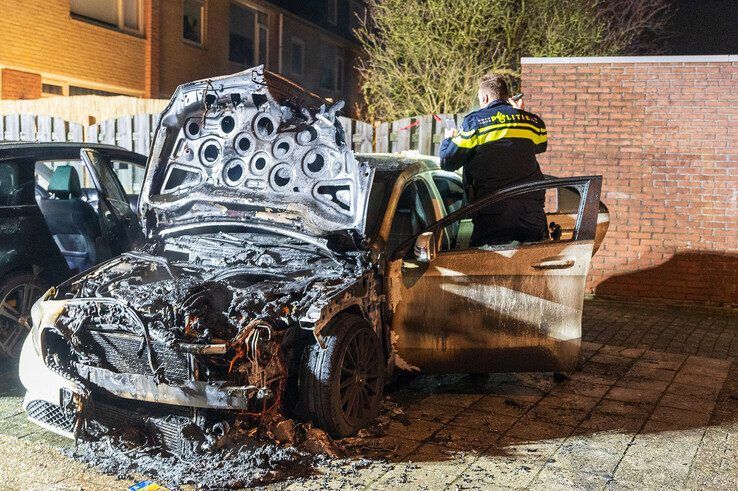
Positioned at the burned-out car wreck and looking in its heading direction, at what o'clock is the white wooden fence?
The white wooden fence is roughly at 4 o'clock from the burned-out car wreck.

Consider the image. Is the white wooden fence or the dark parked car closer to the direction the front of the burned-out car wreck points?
the dark parked car

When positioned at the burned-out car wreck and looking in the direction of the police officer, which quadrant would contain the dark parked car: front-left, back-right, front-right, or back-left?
back-left

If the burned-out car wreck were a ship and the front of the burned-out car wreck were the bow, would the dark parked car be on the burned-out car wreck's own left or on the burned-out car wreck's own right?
on the burned-out car wreck's own right

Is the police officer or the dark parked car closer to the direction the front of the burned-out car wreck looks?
the dark parked car

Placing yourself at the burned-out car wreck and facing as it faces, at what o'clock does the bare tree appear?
The bare tree is roughly at 5 o'clock from the burned-out car wreck.

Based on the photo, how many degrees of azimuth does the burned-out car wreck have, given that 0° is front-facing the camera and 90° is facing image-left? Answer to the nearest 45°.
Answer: approximately 45°

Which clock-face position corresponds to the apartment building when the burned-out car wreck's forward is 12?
The apartment building is roughly at 4 o'clock from the burned-out car wreck.
